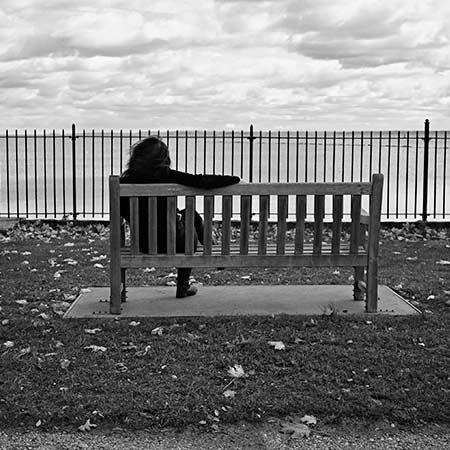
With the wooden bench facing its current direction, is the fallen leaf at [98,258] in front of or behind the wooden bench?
in front

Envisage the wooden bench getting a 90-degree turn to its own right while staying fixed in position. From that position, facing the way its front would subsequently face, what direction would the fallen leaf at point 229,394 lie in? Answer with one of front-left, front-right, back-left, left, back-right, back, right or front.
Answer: right

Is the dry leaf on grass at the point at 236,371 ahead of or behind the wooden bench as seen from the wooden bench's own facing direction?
behind

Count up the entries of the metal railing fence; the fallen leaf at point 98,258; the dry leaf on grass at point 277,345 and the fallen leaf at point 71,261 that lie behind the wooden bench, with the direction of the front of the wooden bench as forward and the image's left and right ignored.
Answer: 1

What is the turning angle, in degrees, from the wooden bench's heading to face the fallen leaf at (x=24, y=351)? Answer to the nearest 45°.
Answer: approximately 135° to its left

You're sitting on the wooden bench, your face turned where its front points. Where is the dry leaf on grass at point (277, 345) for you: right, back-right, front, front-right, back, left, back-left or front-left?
back

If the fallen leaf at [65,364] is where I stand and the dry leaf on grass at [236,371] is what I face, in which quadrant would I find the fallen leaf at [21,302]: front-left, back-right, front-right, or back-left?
back-left

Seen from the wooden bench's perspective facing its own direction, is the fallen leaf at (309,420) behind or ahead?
behind

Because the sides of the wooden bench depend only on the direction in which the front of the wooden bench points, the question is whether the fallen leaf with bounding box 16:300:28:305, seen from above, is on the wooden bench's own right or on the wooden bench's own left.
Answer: on the wooden bench's own left

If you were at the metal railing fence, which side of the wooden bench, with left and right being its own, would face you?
front

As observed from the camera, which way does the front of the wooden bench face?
facing away from the viewer

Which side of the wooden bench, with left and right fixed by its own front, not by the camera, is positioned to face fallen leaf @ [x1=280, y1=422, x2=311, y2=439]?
back

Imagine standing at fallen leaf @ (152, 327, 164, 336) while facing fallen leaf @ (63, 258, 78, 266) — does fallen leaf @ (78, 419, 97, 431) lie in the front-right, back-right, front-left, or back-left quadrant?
back-left

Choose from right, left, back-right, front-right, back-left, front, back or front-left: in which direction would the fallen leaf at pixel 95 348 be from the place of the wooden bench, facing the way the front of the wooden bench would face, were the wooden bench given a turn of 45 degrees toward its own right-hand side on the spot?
back
